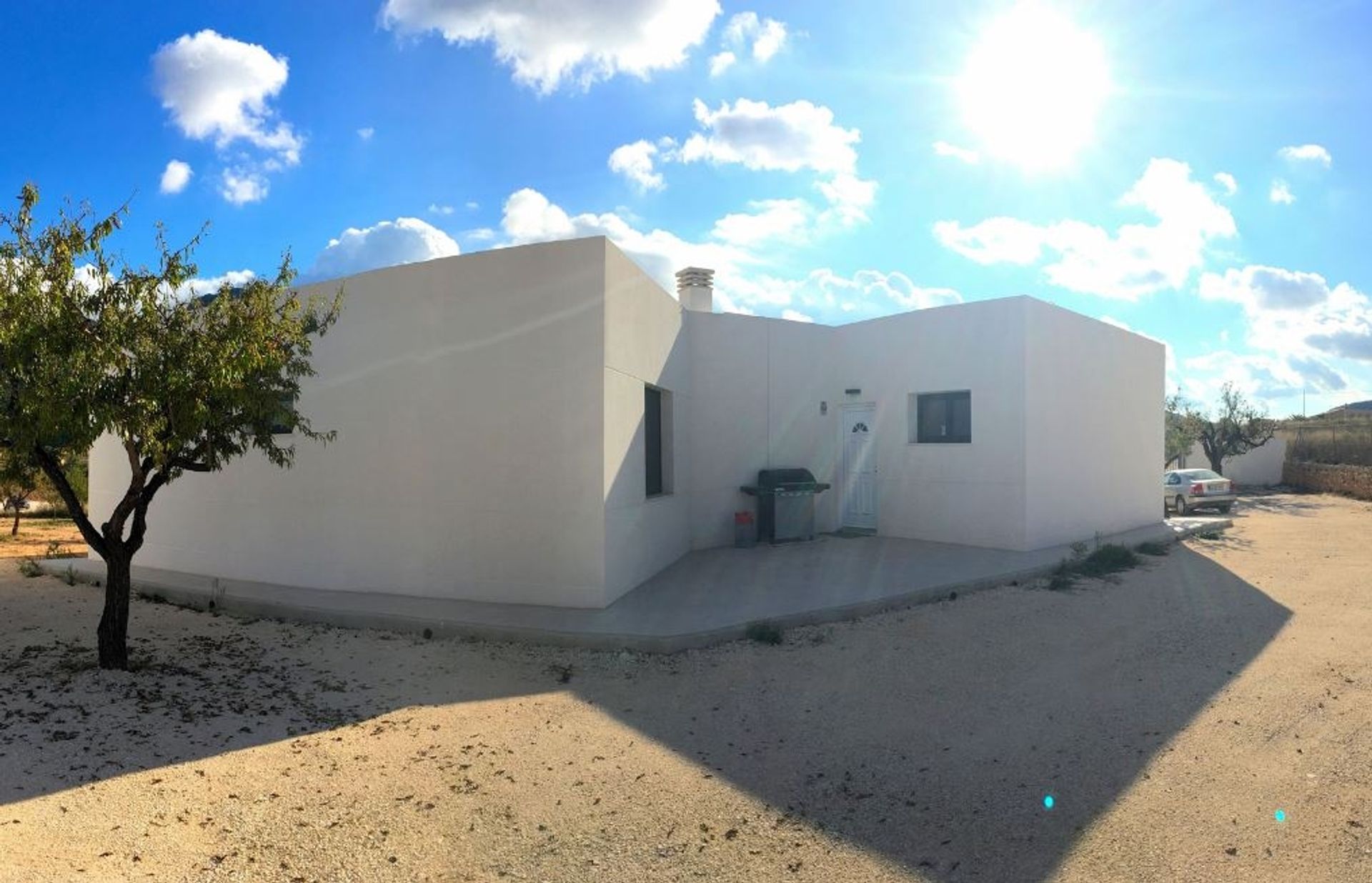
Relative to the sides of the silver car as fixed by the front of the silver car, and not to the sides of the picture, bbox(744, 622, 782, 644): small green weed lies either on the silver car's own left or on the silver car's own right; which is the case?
on the silver car's own left

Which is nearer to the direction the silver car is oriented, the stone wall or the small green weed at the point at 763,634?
the stone wall

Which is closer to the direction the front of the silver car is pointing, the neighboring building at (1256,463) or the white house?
the neighboring building

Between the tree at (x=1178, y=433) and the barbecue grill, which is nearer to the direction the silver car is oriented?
the tree

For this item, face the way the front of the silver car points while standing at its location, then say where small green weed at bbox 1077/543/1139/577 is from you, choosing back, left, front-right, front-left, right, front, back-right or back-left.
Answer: back-left

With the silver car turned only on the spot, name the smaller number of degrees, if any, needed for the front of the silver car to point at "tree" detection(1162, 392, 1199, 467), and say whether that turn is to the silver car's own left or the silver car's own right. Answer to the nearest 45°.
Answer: approximately 45° to the silver car's own right

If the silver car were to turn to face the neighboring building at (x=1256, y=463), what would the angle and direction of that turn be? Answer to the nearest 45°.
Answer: approximately 45° to its right

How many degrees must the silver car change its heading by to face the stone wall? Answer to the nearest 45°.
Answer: approximately 45° to its right

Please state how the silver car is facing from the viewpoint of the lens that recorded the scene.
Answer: facing away from the viewer and to the left of the viewer

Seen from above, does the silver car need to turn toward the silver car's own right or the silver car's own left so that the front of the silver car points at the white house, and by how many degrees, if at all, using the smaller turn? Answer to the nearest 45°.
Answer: approximately 135° to the silver car's own left

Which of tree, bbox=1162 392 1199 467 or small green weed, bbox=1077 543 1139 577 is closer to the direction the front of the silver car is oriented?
the tree
